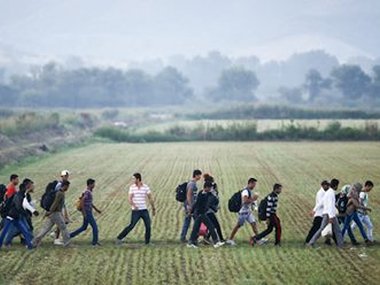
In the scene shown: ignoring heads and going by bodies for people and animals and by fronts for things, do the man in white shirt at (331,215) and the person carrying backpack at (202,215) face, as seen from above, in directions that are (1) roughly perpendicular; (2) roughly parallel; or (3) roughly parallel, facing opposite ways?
roughly parallel
